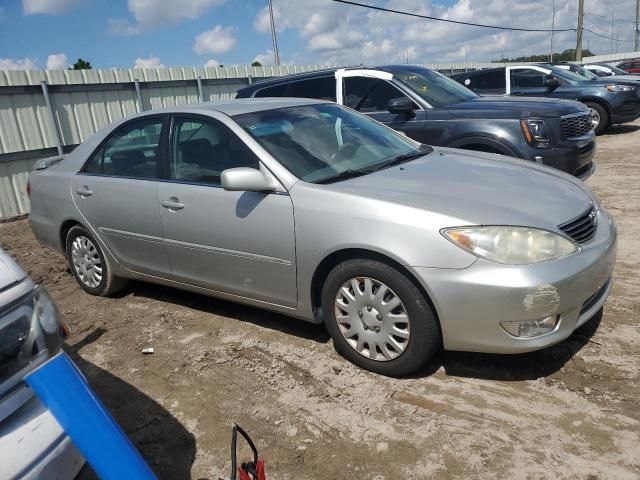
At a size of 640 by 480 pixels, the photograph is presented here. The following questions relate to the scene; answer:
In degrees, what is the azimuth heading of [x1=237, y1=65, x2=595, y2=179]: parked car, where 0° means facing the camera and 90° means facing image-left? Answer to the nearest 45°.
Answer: approximately 315°

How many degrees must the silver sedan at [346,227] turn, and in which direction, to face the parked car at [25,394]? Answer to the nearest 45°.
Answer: approximately 90° to its right

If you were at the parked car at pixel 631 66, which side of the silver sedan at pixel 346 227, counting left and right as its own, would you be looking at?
left

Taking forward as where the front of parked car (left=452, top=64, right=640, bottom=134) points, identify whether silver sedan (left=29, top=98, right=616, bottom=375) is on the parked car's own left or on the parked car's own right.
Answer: on the parked car's own right

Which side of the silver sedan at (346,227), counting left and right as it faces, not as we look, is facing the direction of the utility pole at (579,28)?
left

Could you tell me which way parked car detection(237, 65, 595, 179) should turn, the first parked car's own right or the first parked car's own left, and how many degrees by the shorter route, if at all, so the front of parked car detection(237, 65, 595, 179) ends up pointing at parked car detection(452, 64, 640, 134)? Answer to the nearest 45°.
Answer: approximately 90° to the first parked car's own left

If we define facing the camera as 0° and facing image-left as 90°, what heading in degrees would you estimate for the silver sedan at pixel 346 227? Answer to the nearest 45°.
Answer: approximately 315°
